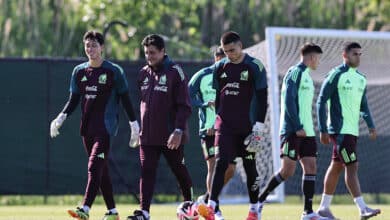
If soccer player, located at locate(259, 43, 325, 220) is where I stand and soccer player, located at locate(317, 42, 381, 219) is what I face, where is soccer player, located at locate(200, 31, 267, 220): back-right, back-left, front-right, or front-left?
back-right

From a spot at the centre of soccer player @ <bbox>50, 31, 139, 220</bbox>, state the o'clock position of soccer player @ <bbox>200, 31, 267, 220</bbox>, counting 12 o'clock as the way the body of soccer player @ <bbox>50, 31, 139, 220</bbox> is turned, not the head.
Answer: soccer player @ <bbox>200, 31, 267, 220</bbox> is roughly at 8 o'clock from soccer player @ <bbox>50, 31, 139, 220</bbox>.

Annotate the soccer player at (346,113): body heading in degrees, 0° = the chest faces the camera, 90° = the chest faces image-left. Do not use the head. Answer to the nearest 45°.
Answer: approximately 315°

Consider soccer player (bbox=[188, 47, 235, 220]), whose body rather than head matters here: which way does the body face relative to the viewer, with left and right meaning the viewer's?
facing the viewer and to the right of the viewer

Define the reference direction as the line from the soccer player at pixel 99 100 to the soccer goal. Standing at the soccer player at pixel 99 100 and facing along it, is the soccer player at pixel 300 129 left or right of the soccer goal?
right
